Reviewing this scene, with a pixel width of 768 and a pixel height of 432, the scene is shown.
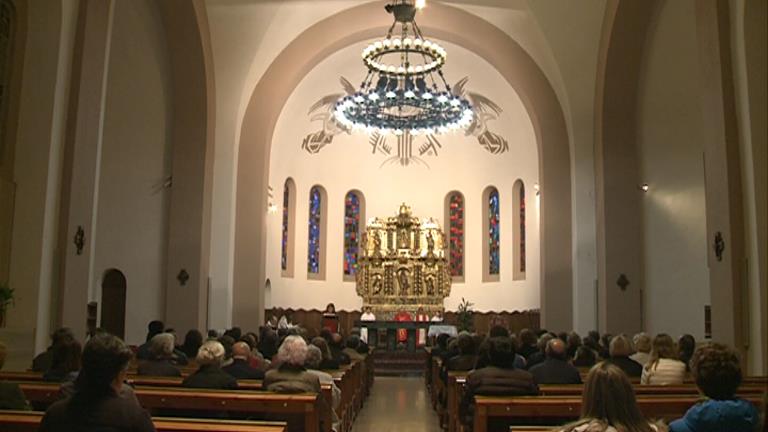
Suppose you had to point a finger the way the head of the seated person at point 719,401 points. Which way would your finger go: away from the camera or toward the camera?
away from the camera

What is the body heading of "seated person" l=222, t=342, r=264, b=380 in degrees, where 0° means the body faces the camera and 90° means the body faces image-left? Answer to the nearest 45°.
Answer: approximately 180°

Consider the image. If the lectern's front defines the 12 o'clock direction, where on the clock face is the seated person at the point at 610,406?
The seated person is roughly at 12 o'clock from the lectern.

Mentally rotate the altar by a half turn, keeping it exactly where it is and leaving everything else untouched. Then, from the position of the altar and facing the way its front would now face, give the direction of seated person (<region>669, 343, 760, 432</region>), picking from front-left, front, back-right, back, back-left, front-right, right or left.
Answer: back

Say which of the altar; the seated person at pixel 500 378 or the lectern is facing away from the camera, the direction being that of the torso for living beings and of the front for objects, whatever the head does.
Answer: the seated person

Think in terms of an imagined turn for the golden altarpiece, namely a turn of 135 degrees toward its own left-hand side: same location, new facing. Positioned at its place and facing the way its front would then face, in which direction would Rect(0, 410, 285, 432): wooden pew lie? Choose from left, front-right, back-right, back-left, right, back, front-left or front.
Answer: back-right

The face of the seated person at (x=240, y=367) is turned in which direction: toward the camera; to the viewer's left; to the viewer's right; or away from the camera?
away from the camera

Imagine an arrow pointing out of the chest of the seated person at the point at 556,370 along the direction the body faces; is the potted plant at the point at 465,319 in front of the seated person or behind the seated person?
in front

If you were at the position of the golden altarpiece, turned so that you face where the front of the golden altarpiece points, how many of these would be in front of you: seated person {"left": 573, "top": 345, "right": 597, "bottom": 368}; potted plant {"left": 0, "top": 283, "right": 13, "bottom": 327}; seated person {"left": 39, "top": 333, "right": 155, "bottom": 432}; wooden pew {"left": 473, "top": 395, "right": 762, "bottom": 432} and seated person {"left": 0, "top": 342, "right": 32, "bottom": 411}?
5

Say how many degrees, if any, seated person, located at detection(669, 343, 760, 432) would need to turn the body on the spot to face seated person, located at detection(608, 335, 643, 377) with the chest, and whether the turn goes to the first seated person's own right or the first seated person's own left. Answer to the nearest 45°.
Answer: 0° — they already face them

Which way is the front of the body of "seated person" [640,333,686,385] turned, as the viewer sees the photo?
away from the camera

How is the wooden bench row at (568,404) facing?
away from the camera

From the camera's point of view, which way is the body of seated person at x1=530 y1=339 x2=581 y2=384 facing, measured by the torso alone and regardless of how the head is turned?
away from the camera

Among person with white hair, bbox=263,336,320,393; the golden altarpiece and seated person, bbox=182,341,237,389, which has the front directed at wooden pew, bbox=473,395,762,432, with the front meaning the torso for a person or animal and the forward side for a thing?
the golden altarpiece

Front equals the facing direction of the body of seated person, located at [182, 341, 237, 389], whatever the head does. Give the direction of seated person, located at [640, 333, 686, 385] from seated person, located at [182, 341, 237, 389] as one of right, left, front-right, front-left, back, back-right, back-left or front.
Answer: right

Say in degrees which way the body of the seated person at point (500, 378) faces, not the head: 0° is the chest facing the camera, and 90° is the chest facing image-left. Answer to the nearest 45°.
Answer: approximately 180°

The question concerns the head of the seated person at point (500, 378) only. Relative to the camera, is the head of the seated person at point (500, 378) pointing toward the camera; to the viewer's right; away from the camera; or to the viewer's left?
away from the camera

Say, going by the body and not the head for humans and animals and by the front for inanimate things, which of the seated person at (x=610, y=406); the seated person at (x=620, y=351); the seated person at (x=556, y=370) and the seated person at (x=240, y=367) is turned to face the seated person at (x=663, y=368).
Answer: the seated person at (x=610, y=406)

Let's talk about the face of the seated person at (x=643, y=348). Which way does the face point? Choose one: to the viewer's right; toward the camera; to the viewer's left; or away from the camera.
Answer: away from the camera

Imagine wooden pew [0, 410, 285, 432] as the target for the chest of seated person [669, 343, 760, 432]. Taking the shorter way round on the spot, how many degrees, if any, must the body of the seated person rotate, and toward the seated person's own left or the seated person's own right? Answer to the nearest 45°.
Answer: approximately 90° to the seated person's own left

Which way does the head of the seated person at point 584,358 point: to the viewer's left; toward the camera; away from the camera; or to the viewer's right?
away from the camera

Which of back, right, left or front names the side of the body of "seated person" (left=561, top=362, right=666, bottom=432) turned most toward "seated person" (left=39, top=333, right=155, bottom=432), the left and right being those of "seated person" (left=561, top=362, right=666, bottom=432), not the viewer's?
left

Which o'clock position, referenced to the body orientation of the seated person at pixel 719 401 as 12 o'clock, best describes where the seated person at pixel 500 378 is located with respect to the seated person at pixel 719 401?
the seated person at pixel 500 378 is roughly at 11 o'clock from the seated person at pixel 719 401.

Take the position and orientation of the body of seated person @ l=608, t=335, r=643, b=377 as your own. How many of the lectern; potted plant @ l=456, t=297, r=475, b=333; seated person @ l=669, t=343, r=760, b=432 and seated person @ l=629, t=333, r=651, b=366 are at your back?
1
